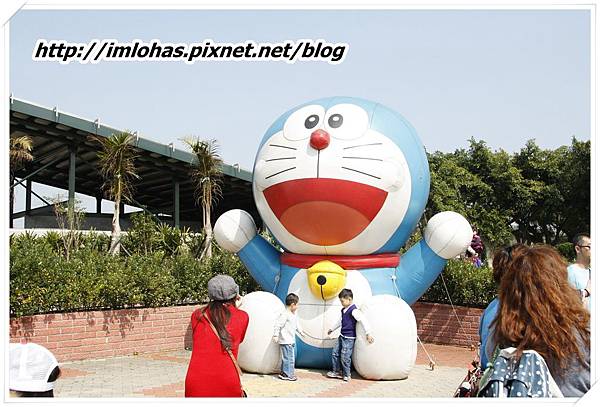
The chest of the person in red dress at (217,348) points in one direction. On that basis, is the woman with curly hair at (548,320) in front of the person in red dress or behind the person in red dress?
behind

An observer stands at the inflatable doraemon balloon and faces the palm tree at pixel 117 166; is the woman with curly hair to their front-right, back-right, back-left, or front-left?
back-left

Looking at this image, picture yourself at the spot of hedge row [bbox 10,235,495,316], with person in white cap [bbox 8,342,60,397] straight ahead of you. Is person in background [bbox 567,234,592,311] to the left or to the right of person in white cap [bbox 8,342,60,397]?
left

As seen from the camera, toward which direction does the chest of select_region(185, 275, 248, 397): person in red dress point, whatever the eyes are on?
away from the camera

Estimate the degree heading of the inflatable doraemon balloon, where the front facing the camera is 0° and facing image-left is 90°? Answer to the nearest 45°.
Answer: approximately 0°

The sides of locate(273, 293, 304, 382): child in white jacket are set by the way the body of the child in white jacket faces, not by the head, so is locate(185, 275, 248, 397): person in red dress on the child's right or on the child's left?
on the child's right

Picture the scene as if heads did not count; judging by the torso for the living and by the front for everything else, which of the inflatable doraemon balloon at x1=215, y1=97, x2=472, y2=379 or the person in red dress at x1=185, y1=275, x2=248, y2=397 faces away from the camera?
the person in red dress
